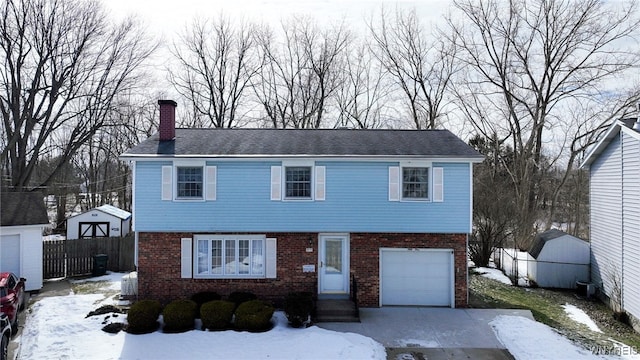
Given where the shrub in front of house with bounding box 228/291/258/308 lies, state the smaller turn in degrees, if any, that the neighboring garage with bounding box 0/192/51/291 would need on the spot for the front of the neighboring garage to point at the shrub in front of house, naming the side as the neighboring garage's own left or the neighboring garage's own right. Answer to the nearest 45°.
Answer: approximately 45° to the neighboring garage's own left

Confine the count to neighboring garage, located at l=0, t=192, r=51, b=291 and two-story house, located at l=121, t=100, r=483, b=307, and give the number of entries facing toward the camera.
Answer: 2

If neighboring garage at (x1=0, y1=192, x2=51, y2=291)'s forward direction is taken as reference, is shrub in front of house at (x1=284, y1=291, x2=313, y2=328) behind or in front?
in front

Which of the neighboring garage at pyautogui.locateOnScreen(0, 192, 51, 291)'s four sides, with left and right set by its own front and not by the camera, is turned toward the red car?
front

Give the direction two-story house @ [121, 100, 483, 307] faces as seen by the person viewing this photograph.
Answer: facing the viewer

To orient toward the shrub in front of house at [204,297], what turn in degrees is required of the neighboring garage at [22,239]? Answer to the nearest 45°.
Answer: approximately 45° to its left

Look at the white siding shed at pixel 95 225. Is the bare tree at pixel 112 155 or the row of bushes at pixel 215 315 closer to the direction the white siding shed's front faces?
the row of bushes

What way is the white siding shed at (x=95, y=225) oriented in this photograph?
toward the camera
